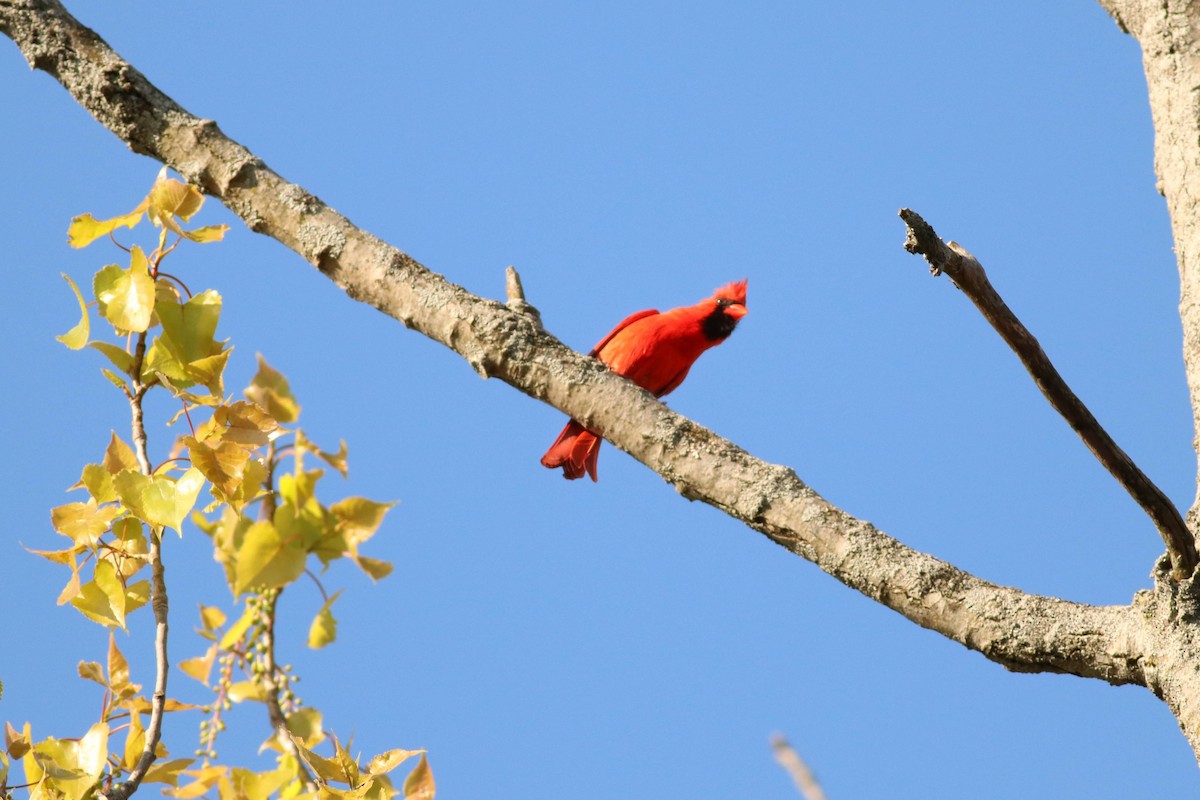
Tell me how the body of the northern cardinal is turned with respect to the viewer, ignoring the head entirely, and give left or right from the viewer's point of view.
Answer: facing the viewer and to the right of the viewer

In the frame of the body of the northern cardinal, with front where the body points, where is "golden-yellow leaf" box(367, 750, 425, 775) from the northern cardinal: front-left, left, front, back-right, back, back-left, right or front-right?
back-right

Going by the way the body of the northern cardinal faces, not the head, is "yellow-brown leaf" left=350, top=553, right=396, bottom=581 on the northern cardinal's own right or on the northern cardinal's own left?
on the northern cardinal's own right

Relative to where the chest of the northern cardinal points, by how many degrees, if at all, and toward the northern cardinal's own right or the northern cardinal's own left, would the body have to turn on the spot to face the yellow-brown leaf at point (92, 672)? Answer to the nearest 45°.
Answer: approximately 135° to the northern cardinal's own right
